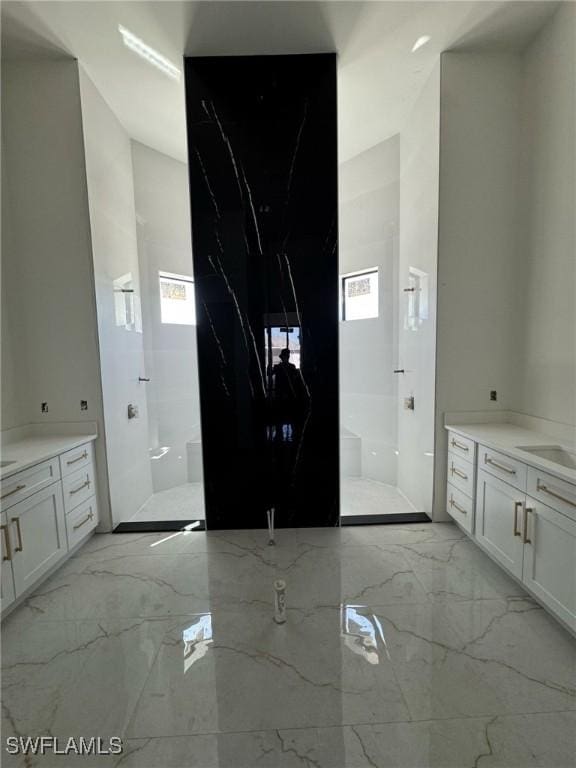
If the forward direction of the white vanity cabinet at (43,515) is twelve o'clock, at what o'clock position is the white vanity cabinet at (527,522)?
the white vanity cabinet at (527,522) is roughly at 12 o'clock from the white vanity cabinet at (43,515).

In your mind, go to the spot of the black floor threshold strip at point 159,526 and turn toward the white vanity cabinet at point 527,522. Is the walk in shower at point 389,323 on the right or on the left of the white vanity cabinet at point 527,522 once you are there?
left

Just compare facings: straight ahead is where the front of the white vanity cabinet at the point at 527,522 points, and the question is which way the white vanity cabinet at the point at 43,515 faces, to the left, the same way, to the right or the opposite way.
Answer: the opposite way

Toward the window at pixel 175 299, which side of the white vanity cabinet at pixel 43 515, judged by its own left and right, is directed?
left

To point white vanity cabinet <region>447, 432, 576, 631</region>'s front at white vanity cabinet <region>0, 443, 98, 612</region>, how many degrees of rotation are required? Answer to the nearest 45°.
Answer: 0° — it already faces it

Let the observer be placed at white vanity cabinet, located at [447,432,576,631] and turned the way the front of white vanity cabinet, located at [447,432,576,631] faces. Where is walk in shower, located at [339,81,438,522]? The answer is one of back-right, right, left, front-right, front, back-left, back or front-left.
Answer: right
